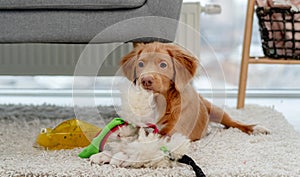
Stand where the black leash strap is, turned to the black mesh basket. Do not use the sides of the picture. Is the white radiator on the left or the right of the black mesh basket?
left

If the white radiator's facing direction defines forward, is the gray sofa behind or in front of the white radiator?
in front

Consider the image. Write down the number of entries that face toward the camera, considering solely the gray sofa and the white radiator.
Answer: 2

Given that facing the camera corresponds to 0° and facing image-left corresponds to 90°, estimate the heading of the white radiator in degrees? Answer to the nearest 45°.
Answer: approximately 0°

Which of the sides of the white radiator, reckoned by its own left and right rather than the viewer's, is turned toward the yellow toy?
front

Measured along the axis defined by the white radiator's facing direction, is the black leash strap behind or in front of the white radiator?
in front

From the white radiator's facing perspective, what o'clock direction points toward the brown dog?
The brown dog is roughly at 11 o'clock from the white radiator.

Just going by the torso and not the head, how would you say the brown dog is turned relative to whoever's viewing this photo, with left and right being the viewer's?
facing the viewer and to the left of the viewer

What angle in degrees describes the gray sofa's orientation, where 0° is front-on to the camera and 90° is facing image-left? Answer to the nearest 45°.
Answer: approximately 0°

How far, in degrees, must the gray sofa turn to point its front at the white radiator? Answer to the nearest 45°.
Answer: approximately 180°
